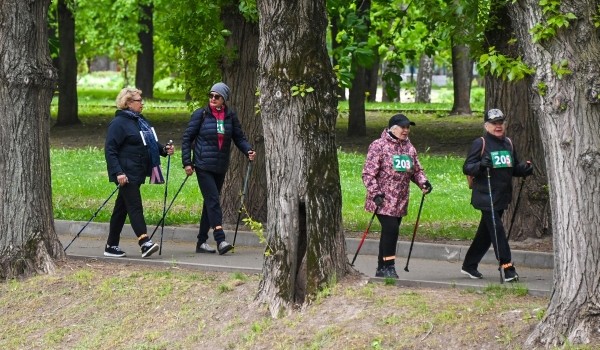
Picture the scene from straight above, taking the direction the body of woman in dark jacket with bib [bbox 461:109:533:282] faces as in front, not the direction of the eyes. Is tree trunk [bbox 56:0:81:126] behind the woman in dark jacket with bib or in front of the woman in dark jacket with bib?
behind

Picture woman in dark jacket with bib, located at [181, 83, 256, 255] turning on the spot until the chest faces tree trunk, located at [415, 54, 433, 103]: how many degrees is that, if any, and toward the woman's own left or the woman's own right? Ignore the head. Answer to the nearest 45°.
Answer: approximately 135° to the woman's own left

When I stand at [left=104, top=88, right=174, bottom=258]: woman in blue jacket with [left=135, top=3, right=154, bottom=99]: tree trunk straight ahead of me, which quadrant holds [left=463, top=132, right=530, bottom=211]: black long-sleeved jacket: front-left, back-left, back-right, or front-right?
back-right
